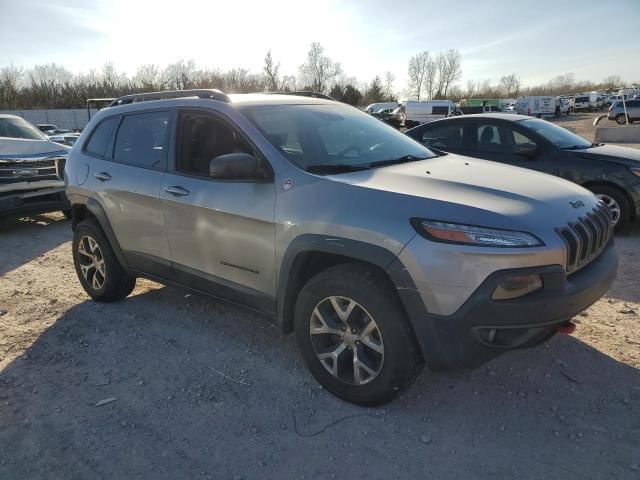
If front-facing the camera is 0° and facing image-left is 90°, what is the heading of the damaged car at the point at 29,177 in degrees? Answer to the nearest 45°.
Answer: approximately 315°

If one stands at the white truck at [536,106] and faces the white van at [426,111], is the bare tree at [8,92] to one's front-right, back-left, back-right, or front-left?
front-right

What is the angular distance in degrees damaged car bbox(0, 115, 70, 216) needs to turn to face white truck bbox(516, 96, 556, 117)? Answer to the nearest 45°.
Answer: approximately 90° to its left

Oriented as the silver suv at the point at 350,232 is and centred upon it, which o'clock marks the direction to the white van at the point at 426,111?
The white van is roughly at 8 o'clock from the silver suv.

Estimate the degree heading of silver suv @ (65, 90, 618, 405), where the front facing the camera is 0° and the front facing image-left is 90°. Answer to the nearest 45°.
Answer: approximately 315°

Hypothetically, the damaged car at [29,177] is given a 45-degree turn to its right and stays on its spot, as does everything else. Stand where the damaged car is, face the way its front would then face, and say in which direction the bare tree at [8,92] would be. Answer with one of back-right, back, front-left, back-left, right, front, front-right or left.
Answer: back

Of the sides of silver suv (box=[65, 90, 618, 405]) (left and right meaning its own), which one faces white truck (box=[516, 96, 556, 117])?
left

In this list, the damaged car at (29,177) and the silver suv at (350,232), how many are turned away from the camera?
0

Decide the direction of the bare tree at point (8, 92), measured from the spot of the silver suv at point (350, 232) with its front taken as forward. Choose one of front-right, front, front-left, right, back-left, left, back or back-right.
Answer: back

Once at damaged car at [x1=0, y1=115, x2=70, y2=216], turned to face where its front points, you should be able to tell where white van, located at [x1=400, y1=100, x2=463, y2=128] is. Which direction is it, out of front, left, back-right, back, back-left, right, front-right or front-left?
left
